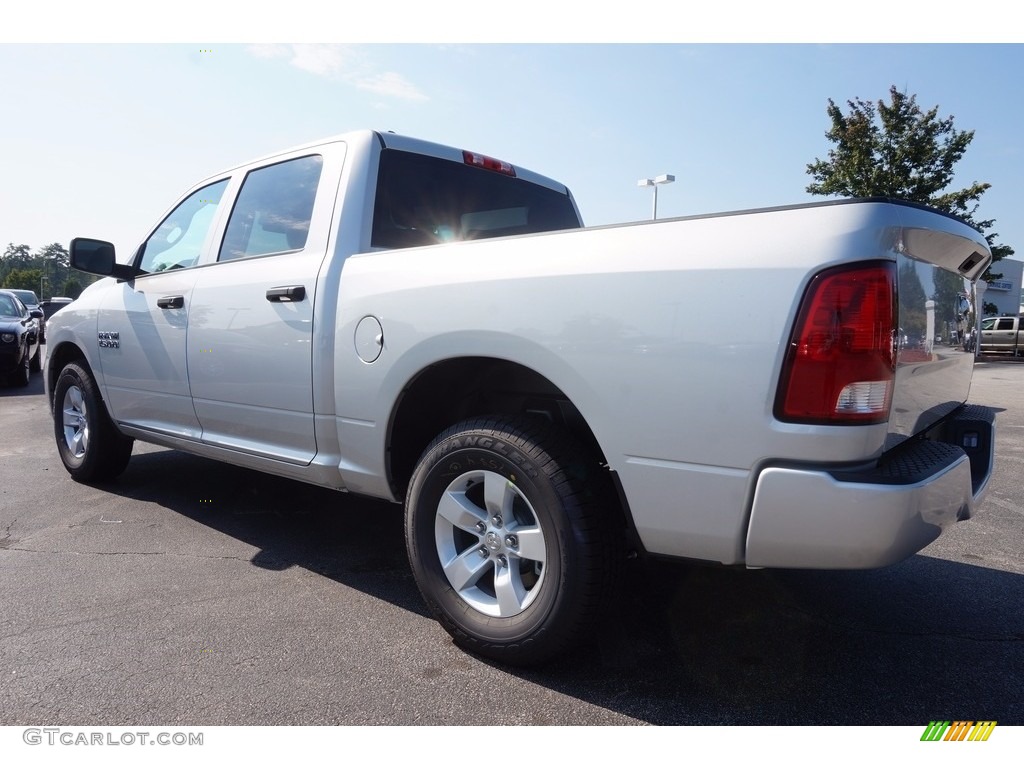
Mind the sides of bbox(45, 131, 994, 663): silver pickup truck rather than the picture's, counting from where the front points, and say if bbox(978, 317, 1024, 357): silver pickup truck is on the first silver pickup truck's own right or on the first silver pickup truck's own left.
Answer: on the first silver pickup truck's own right

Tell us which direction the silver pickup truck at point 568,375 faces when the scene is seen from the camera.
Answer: facing away from the viewer and to the left of the viewer

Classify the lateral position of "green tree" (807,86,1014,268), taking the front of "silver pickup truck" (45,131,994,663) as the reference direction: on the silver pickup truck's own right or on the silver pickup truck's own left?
on the silver pickup truck's own right
